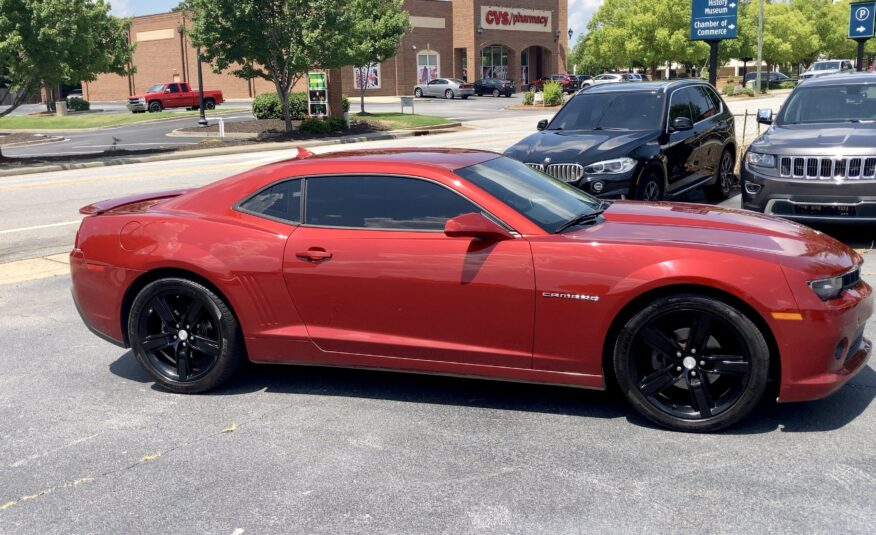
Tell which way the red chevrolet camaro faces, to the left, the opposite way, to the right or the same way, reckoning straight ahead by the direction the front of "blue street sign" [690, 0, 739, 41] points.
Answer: to the left

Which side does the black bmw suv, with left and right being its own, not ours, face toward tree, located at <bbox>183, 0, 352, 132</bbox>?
right

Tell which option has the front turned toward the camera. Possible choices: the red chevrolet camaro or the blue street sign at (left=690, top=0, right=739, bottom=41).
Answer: the blue street sign

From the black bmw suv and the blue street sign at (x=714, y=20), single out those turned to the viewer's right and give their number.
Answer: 0

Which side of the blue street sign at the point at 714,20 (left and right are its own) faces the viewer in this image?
front

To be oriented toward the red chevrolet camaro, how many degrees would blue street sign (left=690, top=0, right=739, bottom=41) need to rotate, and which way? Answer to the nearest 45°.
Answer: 0° — it already faces it

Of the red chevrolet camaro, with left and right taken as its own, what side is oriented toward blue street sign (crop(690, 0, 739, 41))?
left

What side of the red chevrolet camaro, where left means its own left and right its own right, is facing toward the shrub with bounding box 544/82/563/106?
left

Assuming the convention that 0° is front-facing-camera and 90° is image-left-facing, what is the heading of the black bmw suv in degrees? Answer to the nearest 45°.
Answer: approximately 45°

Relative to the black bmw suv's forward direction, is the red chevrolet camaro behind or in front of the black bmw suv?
in front

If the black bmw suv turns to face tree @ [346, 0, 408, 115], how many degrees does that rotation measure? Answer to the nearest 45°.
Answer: approximately 135° to its right

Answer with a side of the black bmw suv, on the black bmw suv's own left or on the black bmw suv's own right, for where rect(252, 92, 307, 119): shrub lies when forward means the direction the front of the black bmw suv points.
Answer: on the black bmw suv's own right

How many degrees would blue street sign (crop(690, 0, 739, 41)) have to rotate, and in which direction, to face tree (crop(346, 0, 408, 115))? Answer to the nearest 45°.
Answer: approximately 135° to its right

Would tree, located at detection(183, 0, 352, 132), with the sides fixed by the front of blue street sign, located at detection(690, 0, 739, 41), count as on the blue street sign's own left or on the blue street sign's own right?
on the blue street sign's own right

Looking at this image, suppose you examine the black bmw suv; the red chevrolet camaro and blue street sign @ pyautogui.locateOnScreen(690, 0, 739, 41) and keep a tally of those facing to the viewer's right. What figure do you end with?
1

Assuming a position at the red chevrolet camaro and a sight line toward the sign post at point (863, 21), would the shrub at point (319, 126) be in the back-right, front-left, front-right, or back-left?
front-left
